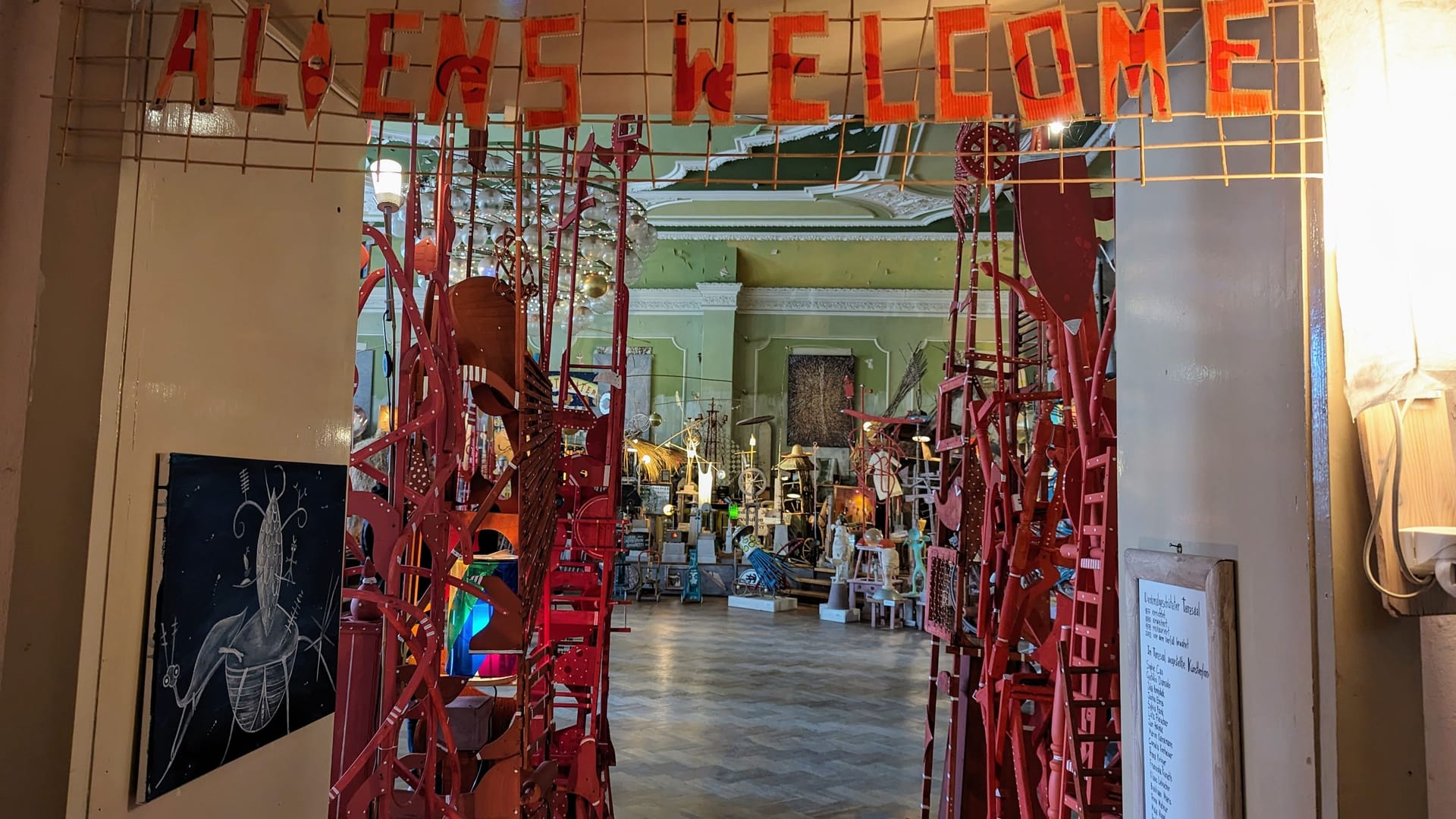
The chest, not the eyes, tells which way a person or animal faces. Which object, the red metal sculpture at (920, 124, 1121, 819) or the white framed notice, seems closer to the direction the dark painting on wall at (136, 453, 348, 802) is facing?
the white framed notice

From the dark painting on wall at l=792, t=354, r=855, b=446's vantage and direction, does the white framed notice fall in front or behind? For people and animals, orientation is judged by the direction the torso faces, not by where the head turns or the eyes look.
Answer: in front

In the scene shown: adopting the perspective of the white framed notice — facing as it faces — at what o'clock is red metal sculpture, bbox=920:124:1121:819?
The red metal sculpture is roughly at 4 o'clock from the white framed notice.

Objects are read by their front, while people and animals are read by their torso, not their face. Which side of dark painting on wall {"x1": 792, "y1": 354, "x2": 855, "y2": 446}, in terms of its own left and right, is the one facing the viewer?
front

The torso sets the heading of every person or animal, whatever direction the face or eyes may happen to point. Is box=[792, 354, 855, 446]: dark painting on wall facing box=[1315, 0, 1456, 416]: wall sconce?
yes

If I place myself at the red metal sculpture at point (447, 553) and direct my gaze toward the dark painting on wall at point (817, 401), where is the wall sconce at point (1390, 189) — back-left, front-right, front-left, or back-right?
back-right

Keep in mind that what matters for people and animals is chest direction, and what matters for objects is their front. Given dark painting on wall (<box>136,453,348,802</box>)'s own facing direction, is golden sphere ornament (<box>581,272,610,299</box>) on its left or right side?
on its left

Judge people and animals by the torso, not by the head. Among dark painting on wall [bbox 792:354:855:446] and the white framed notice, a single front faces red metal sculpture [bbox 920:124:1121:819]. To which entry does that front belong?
the dark painting on wall

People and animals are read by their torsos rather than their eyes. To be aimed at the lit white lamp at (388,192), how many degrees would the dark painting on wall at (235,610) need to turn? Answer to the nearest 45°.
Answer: approximately 135° to its left

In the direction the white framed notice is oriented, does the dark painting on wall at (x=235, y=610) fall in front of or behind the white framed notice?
in front

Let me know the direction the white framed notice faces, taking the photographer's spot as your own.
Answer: facing the viewer and to the left of the viewer

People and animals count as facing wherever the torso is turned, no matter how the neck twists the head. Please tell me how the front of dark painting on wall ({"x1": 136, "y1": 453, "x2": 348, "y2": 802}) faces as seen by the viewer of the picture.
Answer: facing the viewer and to the right of the viewer
